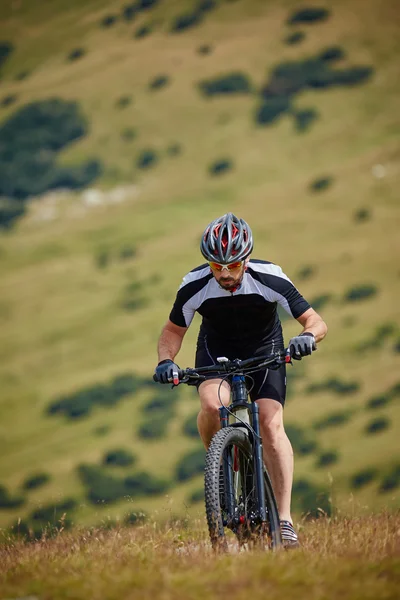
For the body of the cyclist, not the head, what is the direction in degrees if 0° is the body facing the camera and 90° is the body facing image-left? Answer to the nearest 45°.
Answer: approximately 0°
